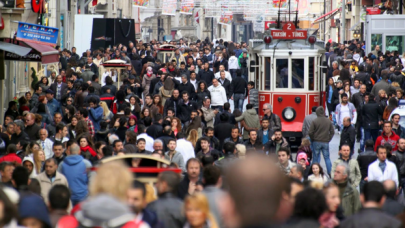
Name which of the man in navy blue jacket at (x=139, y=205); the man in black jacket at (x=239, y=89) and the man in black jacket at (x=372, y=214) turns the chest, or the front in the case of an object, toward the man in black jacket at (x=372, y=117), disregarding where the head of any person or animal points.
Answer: the man in black jacket at (x=372, y=214)

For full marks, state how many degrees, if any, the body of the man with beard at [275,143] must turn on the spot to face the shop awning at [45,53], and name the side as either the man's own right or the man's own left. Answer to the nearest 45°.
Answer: approximately 135° to the man's own right

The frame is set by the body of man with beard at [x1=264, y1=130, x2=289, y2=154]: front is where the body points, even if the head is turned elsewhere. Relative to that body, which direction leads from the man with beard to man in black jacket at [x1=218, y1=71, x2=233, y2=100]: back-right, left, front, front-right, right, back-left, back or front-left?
back

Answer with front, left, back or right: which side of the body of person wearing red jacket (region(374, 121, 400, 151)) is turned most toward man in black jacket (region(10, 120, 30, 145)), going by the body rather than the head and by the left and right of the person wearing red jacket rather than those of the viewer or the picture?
right

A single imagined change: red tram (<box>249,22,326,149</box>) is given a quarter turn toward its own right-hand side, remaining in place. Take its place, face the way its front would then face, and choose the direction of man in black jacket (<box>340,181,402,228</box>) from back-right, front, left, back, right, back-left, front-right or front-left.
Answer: left

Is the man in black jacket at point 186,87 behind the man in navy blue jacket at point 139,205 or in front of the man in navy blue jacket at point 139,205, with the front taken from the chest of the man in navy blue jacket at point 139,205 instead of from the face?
behind

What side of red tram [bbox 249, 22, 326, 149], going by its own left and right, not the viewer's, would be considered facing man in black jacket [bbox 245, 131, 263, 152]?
front

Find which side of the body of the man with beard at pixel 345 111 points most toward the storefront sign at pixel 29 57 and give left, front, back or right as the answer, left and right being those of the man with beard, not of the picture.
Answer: right

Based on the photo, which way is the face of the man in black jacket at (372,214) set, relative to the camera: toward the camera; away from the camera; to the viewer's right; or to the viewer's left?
away from the camera

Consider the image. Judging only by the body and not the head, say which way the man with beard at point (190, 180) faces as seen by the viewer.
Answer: toward the camera
